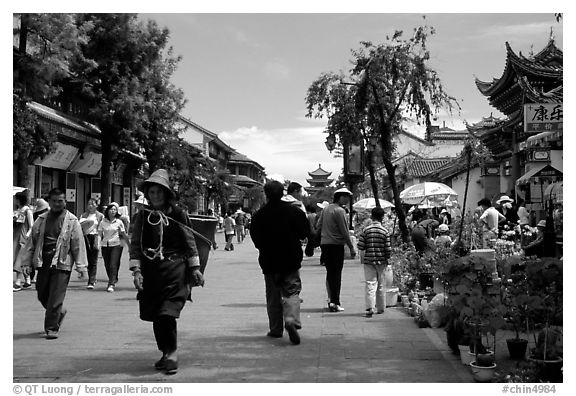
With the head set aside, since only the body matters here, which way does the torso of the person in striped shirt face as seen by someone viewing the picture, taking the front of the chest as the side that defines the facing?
away from the camera

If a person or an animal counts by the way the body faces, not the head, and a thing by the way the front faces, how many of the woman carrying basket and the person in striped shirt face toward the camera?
1

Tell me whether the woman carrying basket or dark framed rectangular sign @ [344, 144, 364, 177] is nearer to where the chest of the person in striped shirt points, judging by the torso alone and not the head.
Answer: the dark framed rectangular sign

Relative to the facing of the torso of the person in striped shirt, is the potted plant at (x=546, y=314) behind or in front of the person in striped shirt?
behind

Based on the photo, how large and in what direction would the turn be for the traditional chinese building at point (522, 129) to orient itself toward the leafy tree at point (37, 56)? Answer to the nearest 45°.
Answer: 0° — it already faces it

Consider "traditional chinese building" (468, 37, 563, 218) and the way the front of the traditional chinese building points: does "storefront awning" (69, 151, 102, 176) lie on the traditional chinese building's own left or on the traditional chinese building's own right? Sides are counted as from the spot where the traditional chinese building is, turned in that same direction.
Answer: on the traditional chinese building's own right

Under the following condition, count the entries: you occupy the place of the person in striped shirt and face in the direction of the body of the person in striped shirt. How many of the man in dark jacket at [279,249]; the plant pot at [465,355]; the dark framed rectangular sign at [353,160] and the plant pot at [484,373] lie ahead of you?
1

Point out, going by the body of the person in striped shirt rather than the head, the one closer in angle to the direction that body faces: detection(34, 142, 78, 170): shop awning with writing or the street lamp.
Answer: the street lamp

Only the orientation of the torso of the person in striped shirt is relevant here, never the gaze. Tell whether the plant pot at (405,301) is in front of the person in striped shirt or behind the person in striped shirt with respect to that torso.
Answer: in front

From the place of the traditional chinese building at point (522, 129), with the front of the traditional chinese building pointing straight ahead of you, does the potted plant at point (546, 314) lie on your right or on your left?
on your left

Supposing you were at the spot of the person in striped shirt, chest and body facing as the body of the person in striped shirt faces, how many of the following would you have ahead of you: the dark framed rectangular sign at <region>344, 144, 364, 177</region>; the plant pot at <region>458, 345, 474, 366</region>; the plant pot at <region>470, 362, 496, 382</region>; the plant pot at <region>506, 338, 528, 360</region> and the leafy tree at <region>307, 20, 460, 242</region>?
2

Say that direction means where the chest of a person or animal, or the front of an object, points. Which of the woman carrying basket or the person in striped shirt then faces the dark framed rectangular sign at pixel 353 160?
the person in striped shirt

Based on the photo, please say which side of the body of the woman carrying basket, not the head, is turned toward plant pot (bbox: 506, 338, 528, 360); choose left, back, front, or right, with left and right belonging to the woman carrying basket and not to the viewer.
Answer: left

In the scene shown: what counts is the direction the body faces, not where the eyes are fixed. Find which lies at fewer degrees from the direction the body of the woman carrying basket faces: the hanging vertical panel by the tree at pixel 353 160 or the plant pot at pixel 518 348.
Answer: the plant pot
